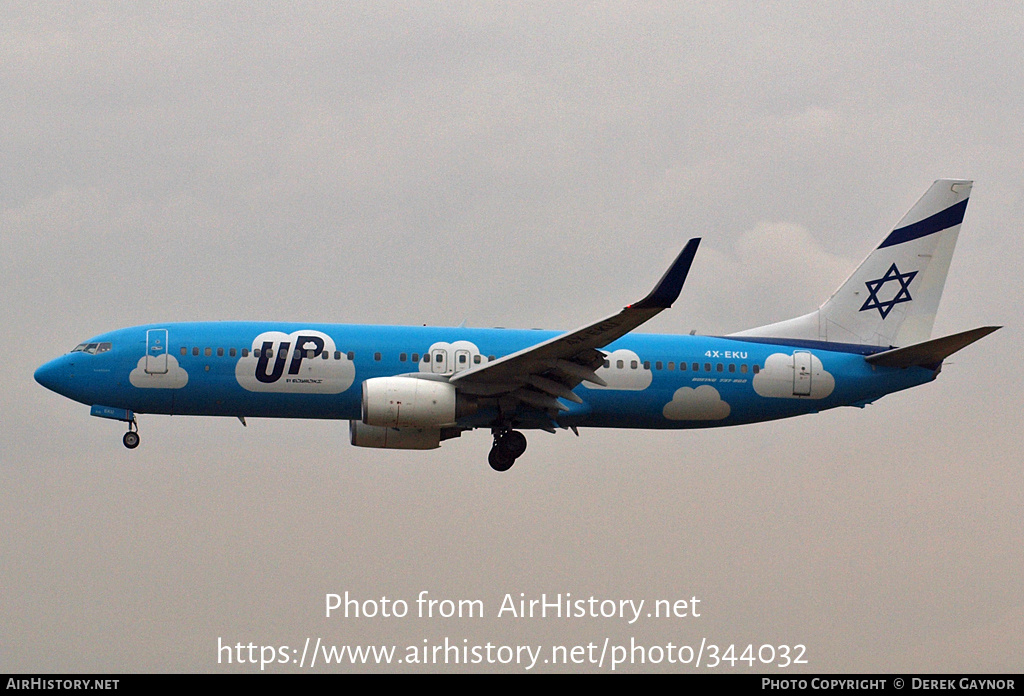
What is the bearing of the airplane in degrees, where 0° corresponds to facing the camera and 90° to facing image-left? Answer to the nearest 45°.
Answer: approximately 90°
